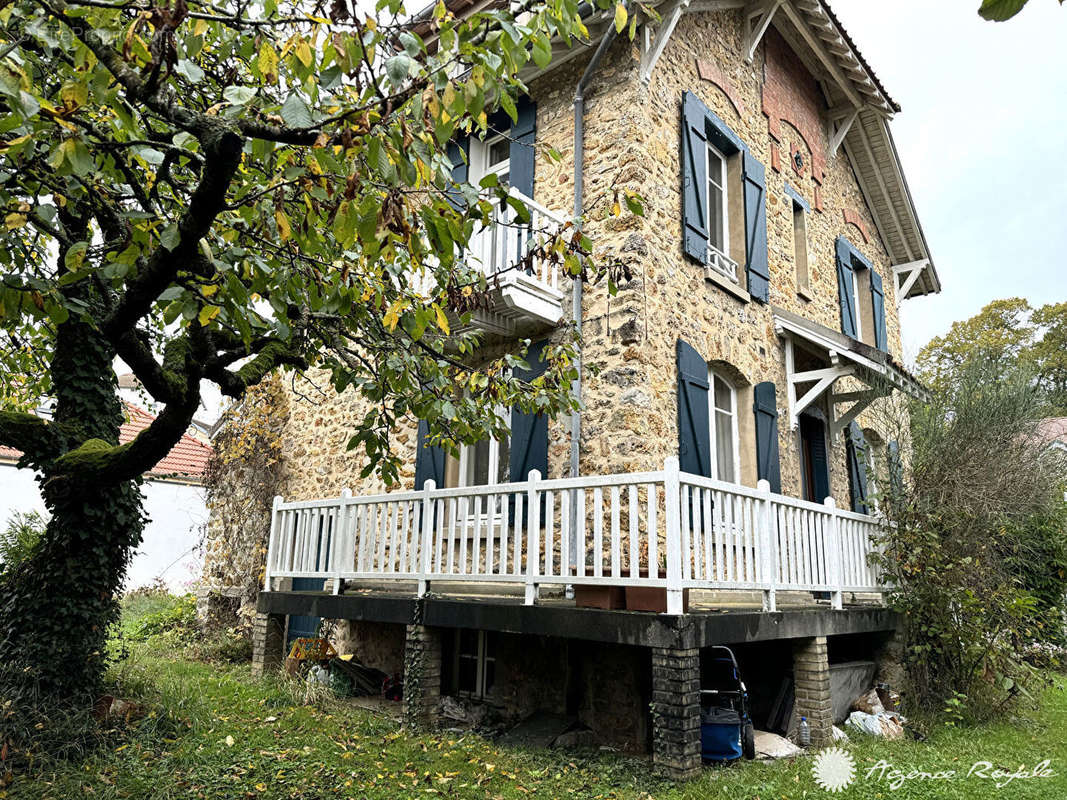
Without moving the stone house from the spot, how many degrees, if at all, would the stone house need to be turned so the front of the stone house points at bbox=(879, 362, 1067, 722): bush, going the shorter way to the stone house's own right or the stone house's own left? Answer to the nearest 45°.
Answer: approximately 45° to the stone house's own left

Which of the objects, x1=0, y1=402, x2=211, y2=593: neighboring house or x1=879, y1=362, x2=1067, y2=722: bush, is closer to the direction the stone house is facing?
the bush

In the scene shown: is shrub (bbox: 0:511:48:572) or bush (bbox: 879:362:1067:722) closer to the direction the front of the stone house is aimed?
the bush

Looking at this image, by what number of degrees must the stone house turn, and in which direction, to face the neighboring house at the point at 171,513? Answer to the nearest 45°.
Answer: approximately 180°

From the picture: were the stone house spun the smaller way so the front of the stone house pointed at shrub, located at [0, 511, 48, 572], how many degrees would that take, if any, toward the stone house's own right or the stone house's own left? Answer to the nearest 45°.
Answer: approximately 135° to the stone house's own right
